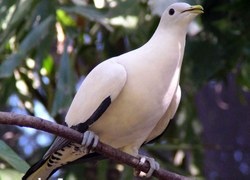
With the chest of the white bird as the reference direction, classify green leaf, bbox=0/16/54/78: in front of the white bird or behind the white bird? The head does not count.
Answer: behind

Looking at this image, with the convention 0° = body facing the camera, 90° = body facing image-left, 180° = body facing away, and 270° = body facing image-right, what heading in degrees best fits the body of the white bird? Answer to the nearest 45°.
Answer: approximately 315°

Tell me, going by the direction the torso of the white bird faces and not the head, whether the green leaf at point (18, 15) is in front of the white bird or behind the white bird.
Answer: behind

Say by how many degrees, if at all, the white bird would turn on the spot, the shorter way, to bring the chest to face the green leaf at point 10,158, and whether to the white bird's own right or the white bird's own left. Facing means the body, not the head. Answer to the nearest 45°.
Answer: approximately 135° to the white bird's own right
